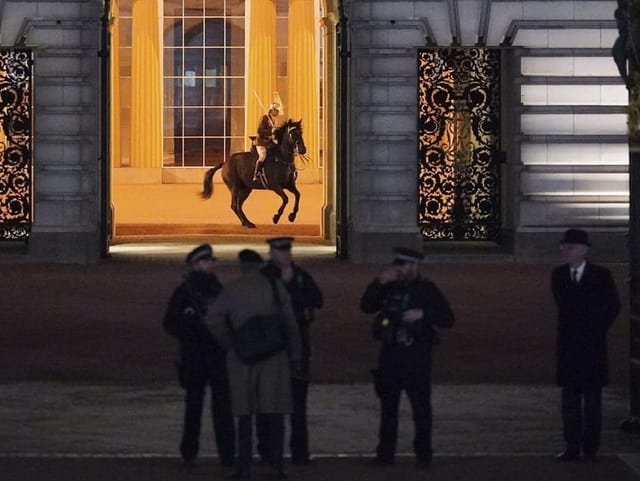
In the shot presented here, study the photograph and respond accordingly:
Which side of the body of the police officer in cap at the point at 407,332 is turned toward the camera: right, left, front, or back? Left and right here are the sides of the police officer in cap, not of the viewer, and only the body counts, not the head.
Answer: front

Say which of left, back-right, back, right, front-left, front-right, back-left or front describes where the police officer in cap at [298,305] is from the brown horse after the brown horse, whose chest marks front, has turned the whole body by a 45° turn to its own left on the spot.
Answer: back-right

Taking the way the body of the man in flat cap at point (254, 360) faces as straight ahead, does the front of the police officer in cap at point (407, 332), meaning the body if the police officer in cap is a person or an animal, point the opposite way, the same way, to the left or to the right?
the opposite way

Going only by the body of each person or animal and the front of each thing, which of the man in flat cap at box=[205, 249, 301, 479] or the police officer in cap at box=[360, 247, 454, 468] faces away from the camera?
the man in flat cap

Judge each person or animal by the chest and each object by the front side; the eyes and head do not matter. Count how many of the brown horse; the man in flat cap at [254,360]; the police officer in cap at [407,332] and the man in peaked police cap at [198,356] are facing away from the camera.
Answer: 1

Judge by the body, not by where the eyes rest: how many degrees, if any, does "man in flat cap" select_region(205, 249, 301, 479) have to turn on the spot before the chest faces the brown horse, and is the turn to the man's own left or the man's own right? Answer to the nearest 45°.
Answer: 0° — they already face it

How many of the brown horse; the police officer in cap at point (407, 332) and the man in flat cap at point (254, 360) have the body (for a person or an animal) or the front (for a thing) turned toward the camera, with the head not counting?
1

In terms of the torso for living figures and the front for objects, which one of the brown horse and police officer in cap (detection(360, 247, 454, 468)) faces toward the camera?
the police officer in cap

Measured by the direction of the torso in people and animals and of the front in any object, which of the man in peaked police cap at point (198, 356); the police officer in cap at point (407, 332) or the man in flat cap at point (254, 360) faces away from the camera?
the man in flat cap at point (254, 360)

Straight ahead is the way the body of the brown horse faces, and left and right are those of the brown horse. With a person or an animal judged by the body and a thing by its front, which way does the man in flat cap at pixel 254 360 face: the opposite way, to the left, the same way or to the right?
to the left

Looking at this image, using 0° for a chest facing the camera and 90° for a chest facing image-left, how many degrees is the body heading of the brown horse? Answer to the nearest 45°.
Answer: approximately 270°

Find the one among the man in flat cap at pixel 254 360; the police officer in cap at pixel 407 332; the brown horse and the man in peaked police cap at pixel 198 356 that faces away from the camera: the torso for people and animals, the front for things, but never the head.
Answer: the man in flat cap at pixel 254 360

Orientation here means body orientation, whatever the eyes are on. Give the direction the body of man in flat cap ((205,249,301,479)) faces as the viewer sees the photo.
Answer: away from the camera

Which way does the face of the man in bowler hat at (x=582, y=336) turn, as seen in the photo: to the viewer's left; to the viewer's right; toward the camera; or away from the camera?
toward the camera

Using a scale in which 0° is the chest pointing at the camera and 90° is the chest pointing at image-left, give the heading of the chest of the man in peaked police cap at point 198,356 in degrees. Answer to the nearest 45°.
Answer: approximately 315°

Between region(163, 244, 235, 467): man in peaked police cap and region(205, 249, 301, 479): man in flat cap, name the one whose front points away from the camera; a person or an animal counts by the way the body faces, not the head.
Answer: region(205, 249, 301, 479): man in flat cap

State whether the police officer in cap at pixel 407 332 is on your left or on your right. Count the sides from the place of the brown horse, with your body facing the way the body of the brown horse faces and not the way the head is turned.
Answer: on your right
